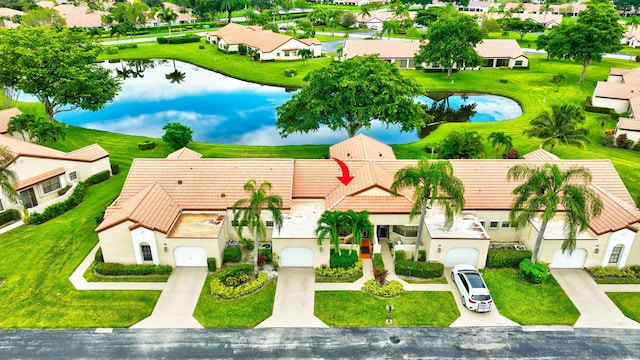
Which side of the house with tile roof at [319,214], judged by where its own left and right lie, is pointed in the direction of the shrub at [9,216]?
right

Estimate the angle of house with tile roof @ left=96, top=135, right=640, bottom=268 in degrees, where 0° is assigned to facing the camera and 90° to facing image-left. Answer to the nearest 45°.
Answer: approximately 0°

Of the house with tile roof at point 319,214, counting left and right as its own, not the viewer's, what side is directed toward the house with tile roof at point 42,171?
right

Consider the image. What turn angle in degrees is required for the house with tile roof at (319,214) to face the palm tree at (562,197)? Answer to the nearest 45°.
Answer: approximately 90° to its left

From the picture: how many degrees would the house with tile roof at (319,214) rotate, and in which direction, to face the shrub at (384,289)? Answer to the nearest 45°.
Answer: approximately 45° to its left

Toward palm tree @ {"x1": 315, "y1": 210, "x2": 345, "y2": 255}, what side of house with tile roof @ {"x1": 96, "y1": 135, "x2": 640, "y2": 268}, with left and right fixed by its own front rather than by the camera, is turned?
front

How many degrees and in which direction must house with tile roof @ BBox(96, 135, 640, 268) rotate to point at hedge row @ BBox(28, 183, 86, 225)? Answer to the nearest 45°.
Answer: approximately 90° to its right
